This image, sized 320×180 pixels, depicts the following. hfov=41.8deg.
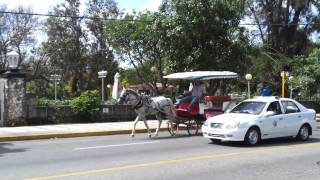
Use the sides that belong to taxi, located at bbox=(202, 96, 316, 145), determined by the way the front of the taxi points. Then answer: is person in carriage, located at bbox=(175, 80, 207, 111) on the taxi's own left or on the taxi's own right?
on the taxi's own right

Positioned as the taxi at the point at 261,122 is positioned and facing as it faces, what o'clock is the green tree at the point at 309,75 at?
The green tree is roughly at 5 o'clock from the taxi.

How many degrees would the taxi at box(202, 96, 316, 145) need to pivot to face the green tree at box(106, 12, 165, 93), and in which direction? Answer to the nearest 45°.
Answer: approximately 90° to its right

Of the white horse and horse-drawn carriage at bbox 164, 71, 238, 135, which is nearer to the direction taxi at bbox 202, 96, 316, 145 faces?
the white horse

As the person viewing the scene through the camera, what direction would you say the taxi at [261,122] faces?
facing the viewer and to the left of the viewer

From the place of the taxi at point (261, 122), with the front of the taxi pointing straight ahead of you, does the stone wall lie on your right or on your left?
on your right

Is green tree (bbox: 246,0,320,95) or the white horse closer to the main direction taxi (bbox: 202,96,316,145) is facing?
the white horse

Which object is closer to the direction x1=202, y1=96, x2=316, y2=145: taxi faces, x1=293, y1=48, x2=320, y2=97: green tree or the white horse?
the white horse

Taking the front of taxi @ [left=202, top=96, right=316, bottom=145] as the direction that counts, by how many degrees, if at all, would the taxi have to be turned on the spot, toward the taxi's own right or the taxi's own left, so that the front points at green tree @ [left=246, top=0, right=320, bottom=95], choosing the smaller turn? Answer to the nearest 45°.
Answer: approximately 135° to the taxi's own right

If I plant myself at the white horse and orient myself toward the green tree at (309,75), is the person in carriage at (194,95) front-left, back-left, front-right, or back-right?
front-right

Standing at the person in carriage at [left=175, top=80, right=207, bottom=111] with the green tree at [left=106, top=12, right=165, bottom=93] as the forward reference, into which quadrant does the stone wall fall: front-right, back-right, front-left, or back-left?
front-left
